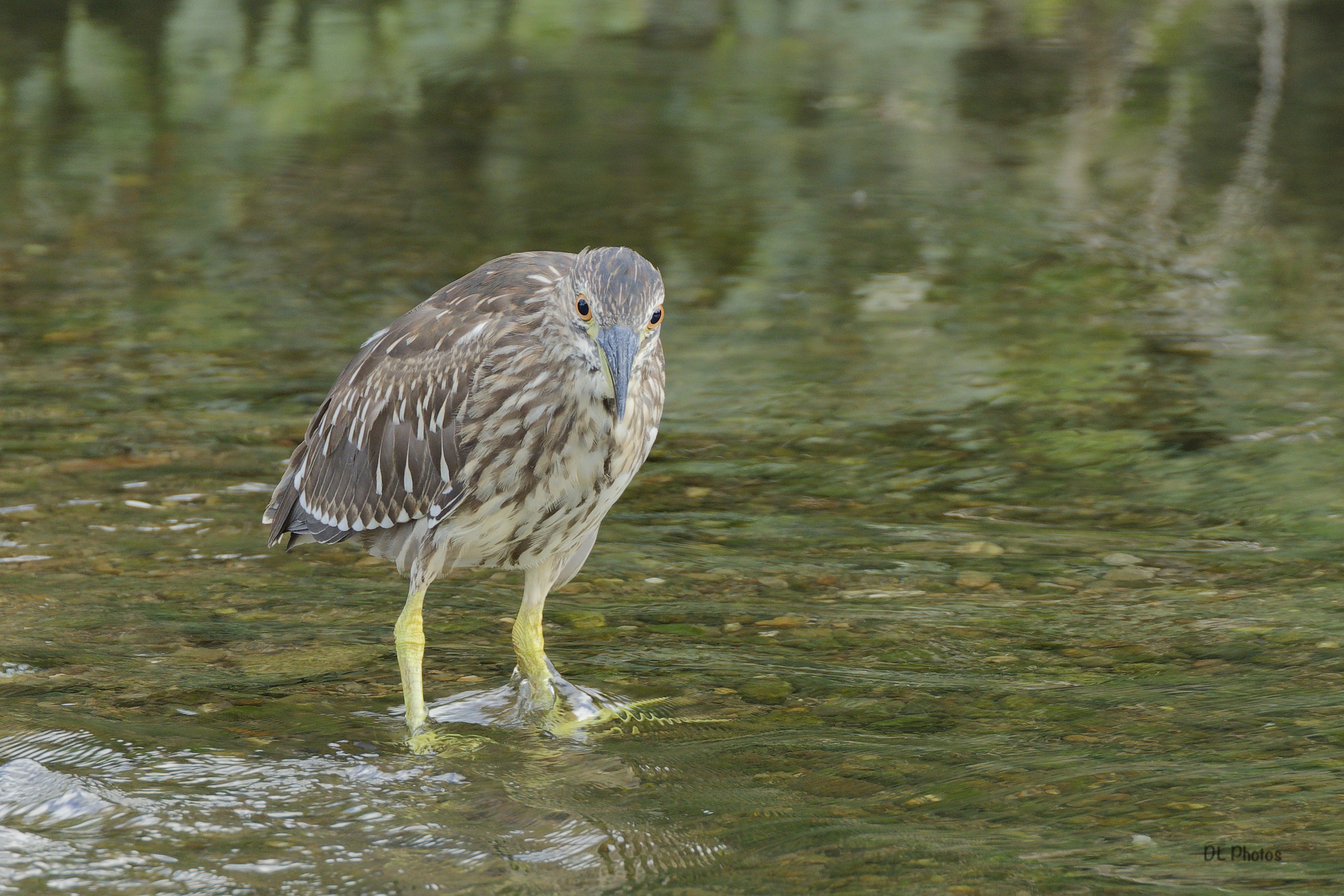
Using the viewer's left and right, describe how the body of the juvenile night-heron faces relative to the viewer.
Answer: facing the viewer and to the right of the viewer
